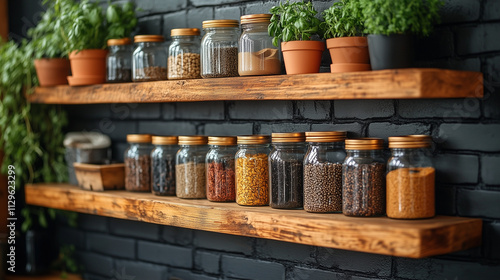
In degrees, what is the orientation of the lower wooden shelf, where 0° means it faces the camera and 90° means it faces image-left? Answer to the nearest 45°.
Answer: approximately 45°

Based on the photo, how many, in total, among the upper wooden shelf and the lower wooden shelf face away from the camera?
0

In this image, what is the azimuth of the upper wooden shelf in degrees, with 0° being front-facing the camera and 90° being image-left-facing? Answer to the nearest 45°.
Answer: approximately 45°
